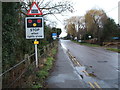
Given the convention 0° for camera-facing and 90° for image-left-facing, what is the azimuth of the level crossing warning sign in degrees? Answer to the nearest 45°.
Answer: approximately 0°
